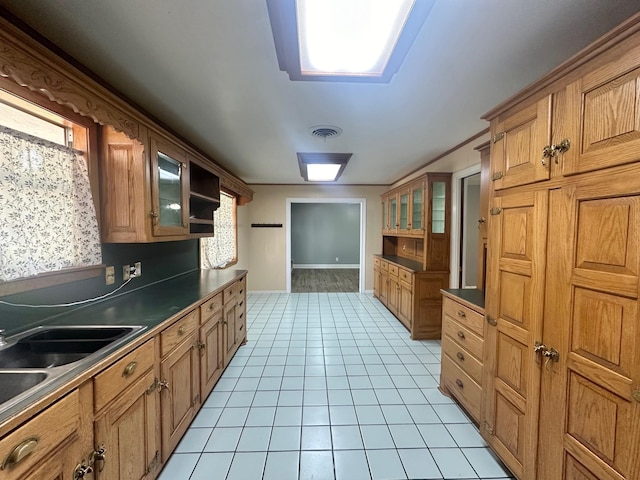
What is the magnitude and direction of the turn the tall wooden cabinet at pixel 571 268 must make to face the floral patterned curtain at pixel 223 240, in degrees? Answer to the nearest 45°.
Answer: approximately 45° to its right

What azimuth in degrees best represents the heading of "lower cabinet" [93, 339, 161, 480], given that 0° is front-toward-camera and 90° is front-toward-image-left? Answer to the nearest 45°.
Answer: approximately 315°

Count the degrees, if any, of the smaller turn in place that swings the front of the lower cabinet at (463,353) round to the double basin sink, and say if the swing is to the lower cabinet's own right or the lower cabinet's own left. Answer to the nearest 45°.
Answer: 0° — it already faces it

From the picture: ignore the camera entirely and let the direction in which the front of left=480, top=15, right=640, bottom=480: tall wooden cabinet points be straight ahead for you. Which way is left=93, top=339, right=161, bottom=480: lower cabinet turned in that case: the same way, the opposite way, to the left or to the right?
the opposite way

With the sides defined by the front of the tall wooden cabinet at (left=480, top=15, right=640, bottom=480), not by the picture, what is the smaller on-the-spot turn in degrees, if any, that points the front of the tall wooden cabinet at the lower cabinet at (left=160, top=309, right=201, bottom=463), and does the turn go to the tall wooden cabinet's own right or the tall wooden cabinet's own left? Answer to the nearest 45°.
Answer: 0° — it already faces it

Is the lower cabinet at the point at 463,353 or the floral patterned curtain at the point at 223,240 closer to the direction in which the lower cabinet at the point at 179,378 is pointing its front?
the lower cabinet

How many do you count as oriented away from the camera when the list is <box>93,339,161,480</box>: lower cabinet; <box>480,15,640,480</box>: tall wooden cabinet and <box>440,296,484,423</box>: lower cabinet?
0

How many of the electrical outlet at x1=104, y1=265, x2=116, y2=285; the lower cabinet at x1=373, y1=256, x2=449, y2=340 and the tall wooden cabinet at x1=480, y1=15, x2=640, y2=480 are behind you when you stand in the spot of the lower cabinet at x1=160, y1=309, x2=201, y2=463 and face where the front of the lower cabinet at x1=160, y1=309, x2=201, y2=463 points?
1

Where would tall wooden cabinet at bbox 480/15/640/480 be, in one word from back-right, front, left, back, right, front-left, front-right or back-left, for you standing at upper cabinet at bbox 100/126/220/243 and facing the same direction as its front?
front

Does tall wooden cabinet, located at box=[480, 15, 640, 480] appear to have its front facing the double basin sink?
yes

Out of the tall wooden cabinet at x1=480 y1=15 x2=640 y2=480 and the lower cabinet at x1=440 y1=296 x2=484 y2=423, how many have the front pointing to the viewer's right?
0

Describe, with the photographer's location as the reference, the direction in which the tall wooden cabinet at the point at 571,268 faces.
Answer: facing the viewer and to the left of the viewer

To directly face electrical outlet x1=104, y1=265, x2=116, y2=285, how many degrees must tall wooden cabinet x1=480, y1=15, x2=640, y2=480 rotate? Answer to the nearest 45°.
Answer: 0° — it already faces it

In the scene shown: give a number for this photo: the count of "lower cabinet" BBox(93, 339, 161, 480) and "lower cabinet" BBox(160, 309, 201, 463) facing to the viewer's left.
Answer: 0

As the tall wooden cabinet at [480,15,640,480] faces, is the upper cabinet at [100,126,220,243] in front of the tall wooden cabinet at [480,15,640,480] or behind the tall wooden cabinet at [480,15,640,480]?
in front

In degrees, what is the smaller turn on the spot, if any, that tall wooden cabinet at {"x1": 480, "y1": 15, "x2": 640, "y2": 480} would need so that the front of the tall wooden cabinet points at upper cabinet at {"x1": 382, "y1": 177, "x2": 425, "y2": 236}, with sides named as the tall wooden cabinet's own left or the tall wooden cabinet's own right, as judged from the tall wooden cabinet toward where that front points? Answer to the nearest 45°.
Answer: approximately 90° to the tall wooden cabinet's own right

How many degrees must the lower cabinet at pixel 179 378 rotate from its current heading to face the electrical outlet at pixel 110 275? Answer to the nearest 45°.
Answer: approximately 180°
